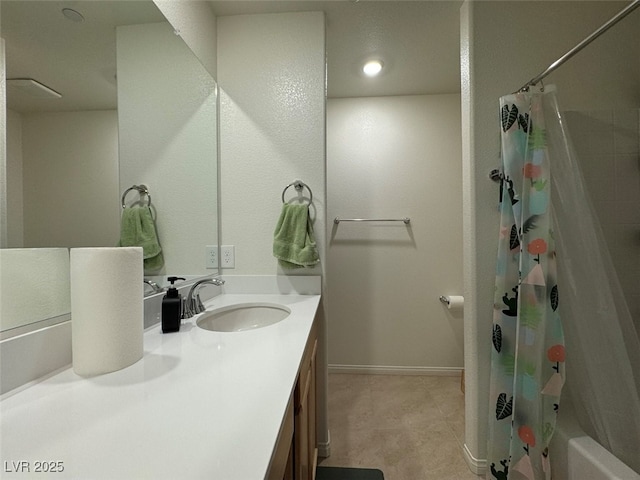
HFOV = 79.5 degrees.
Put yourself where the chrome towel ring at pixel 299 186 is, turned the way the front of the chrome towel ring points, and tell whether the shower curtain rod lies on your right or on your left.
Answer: on your left

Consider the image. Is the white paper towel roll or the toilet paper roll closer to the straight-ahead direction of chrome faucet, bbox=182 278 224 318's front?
the toilet paper roll

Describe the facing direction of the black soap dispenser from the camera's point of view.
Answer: facing to the right of the viewer

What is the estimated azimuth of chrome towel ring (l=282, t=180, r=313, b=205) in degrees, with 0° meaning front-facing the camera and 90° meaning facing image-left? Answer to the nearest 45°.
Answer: approximately 0°

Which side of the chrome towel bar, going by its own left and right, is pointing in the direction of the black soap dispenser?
front

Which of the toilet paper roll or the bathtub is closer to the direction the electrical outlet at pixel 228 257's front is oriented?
the bathtub

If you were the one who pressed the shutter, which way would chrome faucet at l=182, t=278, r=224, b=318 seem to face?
facing to the right of the viewer

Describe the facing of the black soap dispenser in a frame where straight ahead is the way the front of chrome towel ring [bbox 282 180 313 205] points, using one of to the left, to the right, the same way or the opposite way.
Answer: to the left

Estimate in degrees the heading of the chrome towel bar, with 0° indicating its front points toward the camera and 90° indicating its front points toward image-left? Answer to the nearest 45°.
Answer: approximately 0°
